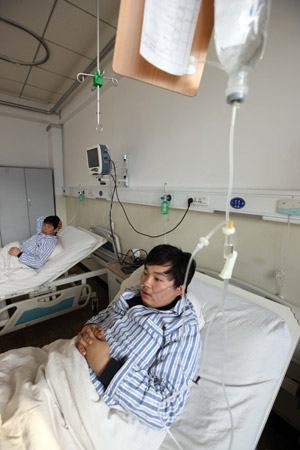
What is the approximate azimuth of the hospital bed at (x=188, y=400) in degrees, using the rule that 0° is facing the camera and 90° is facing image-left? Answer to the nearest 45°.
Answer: approximately 45°

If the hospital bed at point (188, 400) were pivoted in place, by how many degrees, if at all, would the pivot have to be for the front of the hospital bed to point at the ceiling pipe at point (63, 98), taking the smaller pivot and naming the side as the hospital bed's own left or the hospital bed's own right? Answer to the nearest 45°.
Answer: approximately 90° to the hospital bed's own right

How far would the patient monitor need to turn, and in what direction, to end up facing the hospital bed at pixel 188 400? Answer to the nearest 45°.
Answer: approximately 45° to its left

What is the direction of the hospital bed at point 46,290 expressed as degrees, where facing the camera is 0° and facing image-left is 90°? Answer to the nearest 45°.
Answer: approximately 45°

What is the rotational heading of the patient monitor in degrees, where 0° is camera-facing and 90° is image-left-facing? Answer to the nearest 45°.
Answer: approximately 45°

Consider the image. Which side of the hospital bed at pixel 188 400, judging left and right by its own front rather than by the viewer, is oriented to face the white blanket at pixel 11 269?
right

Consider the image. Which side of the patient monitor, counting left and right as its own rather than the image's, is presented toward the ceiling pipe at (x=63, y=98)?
right
